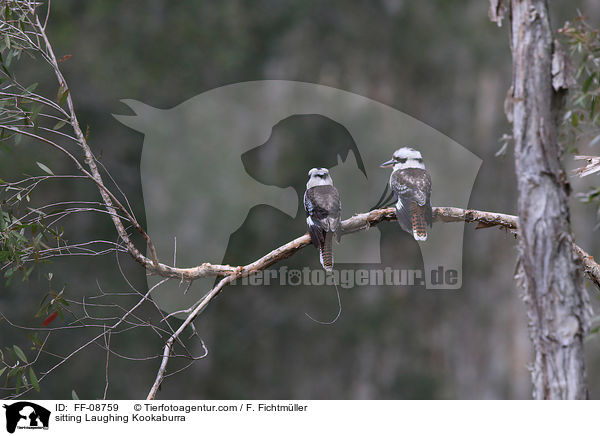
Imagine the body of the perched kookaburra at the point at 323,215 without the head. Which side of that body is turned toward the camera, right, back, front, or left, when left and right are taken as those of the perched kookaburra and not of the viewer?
back

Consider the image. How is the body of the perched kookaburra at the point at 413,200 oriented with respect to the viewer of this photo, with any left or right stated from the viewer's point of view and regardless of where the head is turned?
facing away from the viewer and to the left of the viewer
